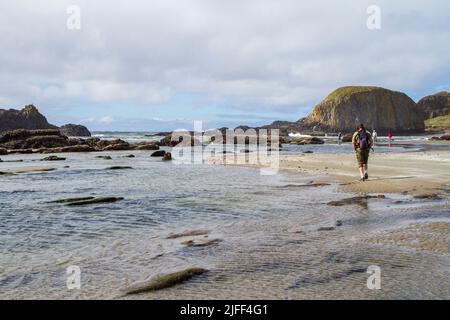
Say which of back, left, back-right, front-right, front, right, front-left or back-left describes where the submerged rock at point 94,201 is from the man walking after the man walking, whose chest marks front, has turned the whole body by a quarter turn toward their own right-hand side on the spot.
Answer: back-right

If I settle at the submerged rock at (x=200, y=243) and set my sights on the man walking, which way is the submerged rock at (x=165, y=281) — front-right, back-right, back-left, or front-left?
back-right

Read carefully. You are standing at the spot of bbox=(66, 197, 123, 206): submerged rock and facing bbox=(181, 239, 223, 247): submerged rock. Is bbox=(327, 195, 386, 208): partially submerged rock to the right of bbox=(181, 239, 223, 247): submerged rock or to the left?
left

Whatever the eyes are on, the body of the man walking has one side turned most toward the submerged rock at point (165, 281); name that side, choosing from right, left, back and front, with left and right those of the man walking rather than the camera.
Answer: back

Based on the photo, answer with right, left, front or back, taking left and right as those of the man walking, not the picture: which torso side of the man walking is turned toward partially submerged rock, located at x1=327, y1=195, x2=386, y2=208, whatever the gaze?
back

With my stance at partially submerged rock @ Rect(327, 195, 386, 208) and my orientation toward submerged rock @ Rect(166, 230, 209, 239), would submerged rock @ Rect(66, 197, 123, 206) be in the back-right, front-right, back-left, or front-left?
front-right

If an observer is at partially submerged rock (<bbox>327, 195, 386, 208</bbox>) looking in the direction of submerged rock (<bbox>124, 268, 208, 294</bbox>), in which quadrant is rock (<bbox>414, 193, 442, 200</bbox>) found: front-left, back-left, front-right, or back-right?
back-left

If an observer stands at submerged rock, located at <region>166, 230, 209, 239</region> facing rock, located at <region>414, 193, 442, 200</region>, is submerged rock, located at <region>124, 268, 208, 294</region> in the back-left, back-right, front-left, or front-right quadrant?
back-right

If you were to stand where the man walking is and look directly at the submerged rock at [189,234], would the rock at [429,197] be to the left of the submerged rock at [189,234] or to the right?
left

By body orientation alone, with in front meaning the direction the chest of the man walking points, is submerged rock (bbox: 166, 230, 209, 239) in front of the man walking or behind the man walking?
behind

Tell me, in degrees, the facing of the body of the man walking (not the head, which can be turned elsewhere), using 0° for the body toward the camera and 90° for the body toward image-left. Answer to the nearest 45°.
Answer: approximately 180°

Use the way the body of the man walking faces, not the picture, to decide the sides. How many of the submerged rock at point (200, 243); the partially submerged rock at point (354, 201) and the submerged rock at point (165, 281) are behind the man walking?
3

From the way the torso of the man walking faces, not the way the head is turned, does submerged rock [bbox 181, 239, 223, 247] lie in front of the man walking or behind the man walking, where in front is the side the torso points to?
behind
